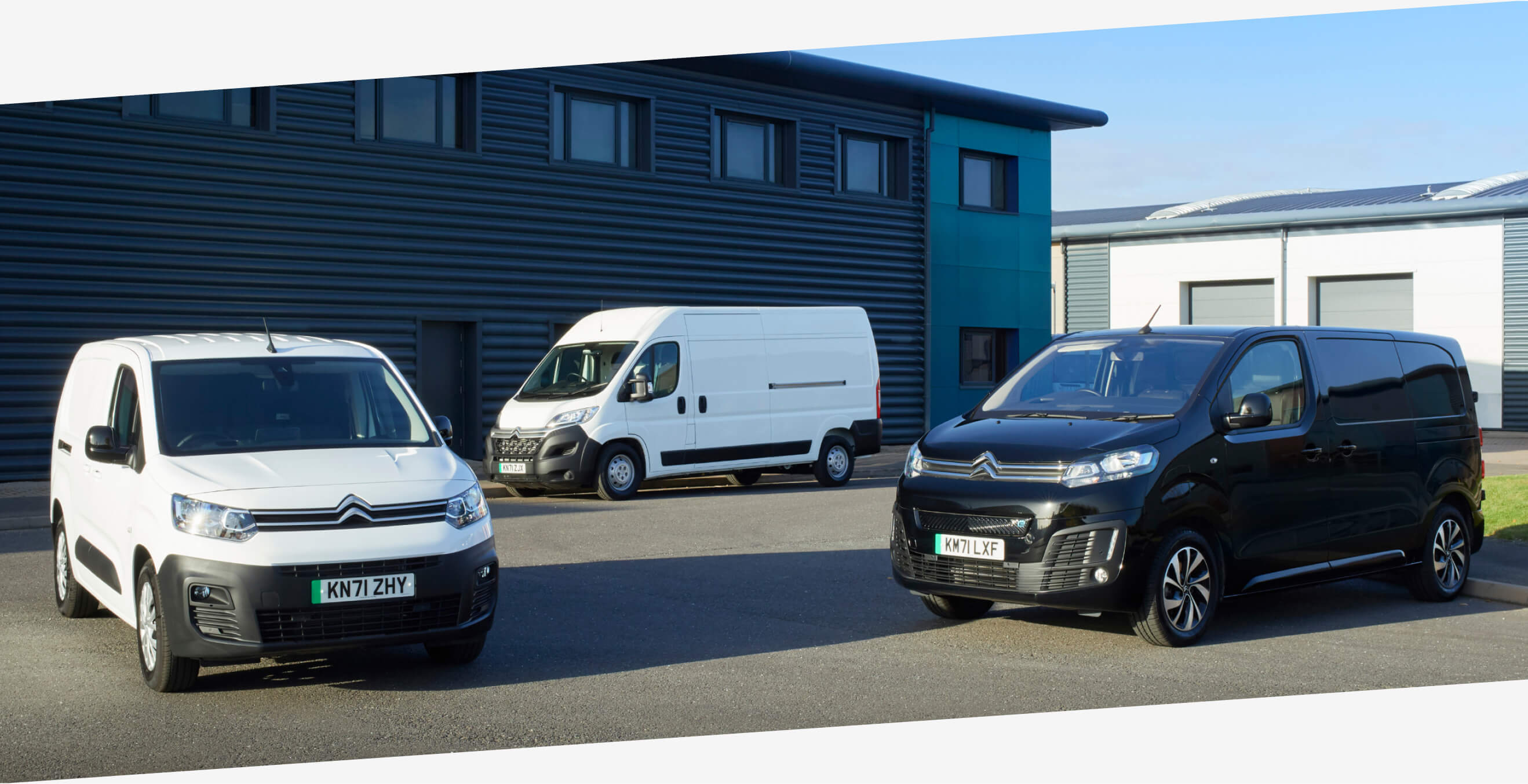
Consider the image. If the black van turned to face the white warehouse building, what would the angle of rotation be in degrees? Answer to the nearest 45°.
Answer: approximately 135° to its right

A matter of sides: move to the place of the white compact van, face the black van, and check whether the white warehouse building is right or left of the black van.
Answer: left

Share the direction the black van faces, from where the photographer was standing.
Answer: facing the viewer and to the left of the viewer

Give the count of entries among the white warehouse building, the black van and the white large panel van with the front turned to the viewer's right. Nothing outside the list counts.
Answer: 0

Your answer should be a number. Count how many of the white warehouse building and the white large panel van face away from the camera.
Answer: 0

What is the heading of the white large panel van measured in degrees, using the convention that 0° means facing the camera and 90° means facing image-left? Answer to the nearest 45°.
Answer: approximately 45°

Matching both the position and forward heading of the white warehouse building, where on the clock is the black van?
The black van is roughly at 12 o'clock from the white warehouse building.

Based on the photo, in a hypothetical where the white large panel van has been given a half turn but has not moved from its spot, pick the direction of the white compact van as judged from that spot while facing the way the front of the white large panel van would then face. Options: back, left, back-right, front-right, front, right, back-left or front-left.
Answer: back-right

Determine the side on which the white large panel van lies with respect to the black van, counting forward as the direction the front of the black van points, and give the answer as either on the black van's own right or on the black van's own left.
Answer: on the black van's own right

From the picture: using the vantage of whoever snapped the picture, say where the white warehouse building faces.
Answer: facing the viewer

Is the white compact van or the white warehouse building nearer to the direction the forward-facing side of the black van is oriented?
the white compact van

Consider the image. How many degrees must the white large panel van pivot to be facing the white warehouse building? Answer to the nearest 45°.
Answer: approximately 180°
